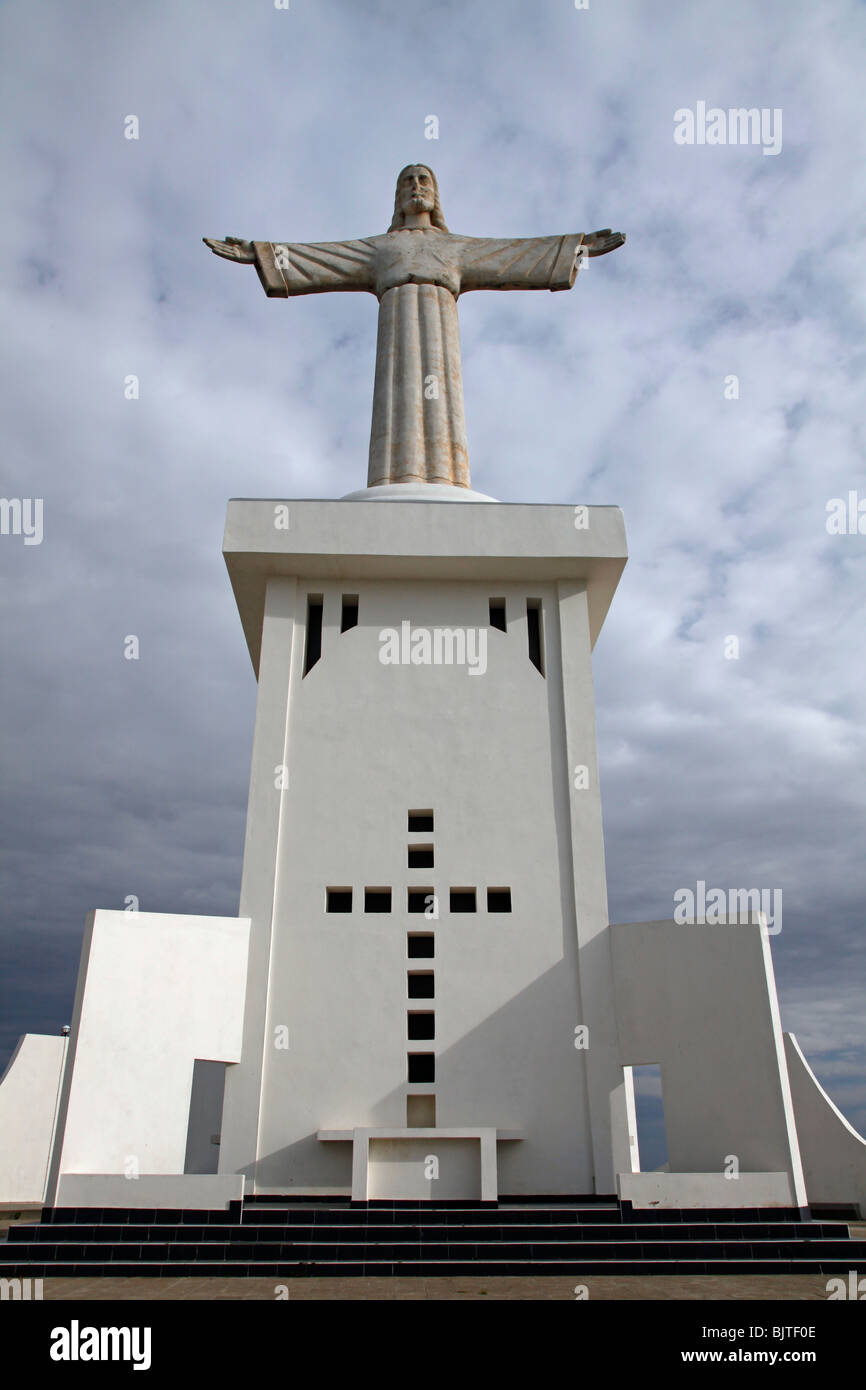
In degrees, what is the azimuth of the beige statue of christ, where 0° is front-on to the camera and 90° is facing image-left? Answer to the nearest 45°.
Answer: approximately 0°

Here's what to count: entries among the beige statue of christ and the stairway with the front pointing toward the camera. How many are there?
2

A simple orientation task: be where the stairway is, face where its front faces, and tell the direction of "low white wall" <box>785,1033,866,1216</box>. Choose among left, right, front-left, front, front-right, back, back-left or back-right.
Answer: back-left

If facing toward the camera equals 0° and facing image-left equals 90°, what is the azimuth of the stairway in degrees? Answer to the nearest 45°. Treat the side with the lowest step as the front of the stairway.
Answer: approximately 0°

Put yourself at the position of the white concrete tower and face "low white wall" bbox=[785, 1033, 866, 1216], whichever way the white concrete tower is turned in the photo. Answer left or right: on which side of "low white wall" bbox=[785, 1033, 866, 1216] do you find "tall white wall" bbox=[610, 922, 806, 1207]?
right
